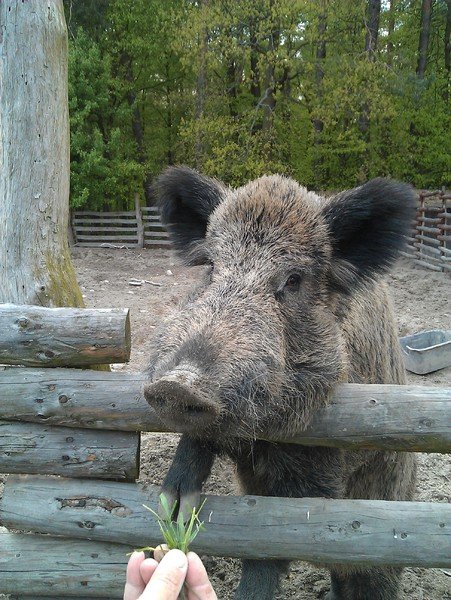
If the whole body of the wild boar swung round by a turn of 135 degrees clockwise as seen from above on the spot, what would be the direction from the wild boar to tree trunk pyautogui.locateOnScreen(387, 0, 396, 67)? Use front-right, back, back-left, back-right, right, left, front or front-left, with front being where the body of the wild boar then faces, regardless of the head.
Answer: front

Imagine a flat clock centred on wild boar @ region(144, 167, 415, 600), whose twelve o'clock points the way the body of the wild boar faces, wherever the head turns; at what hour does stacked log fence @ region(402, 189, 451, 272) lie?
The stacked log fence is roughly at 5 o'clock from the wild boar.

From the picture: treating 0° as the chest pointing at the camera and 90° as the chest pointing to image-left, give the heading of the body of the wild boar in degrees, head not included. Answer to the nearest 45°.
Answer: approximately 45°

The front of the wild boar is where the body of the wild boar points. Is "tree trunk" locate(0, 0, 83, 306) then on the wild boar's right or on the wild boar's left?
on the wild boar's right

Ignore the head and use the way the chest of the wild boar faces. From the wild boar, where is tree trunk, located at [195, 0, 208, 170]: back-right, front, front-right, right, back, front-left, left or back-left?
back-right

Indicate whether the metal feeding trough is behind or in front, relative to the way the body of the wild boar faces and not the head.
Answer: behind

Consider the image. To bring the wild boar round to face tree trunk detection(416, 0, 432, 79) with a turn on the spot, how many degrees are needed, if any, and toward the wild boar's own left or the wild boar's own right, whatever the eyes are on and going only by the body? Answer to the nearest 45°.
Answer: approximately 135° to the wild boar's own right
